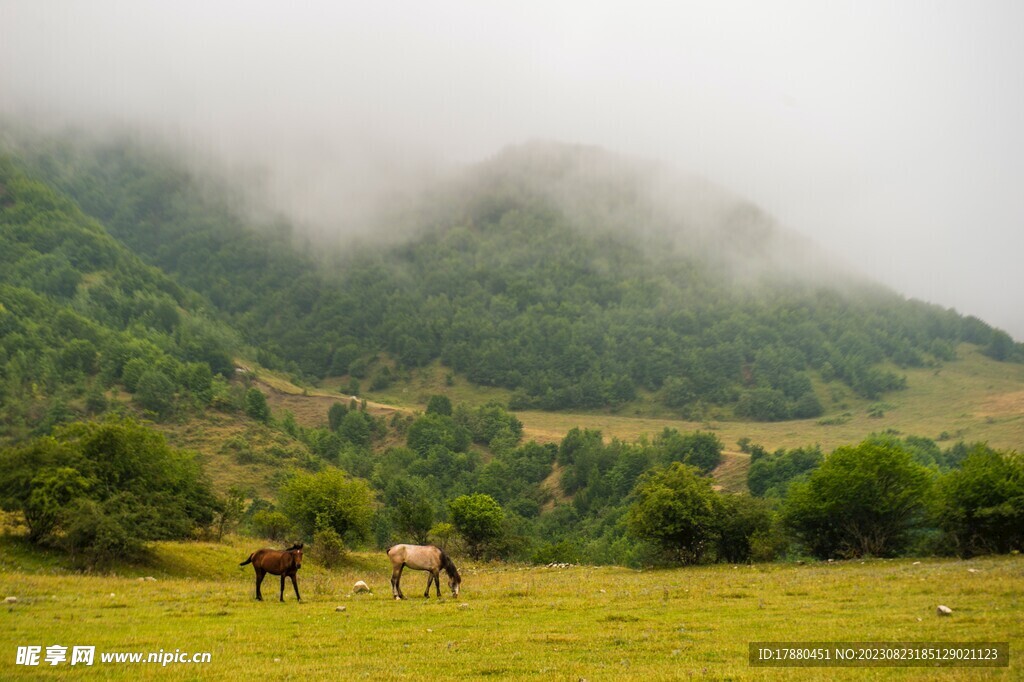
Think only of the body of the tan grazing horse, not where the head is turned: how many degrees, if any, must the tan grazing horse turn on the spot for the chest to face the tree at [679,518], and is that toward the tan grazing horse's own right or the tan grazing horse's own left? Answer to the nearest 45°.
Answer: approximately 45° to the tan grazing horse's own left

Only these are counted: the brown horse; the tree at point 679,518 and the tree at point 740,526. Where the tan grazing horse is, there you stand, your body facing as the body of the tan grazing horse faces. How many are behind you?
1

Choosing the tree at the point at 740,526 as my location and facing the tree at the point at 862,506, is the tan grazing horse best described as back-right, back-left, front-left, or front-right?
back-right

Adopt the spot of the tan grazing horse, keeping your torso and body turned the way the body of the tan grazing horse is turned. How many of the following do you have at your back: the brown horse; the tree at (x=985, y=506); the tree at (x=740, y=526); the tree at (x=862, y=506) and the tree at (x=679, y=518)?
1

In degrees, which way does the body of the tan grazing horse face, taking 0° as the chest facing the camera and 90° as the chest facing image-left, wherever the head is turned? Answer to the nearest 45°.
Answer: approximately 270°

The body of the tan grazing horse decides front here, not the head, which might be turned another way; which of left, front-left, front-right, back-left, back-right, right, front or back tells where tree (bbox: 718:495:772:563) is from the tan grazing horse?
front-left

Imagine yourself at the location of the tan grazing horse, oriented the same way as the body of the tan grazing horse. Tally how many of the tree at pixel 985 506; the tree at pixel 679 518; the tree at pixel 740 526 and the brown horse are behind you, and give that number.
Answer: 1

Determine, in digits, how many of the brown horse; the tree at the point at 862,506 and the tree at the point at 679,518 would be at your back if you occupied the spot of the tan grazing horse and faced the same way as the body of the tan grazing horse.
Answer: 1

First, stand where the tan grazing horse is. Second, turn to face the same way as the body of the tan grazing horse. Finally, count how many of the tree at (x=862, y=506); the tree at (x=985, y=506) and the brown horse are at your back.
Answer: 1

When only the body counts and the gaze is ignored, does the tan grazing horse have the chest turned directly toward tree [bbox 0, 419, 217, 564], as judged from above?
no

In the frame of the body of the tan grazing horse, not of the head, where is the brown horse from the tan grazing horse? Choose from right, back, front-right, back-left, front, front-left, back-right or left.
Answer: back

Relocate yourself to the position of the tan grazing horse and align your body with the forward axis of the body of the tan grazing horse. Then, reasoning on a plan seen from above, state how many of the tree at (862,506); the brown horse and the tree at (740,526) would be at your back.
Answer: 1
